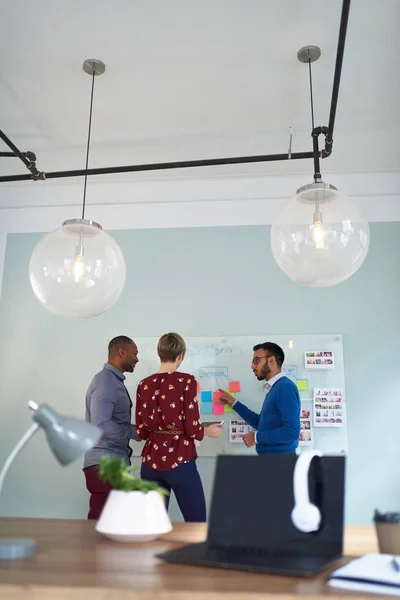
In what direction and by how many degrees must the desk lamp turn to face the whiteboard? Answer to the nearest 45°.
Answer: approximately 45° to its left

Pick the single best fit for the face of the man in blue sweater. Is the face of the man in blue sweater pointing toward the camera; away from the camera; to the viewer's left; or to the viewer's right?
to the viewer's left

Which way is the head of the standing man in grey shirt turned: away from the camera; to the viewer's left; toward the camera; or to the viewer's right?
to the viewer's right

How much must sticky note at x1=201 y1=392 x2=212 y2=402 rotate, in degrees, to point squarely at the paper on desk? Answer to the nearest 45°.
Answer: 0° — it already faces it

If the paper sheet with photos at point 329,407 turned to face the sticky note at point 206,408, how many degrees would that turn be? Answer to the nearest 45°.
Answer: approximately 90° to its right

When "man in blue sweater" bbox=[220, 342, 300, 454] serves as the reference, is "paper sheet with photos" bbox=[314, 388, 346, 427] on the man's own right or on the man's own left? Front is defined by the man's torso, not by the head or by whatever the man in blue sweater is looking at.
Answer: on the man's own right

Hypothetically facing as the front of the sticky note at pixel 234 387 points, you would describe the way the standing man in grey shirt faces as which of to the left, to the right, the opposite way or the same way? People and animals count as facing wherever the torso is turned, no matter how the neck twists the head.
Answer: to the left

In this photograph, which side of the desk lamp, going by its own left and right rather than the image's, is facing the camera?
right

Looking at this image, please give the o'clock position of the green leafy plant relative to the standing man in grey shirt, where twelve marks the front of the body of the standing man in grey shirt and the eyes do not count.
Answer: The green leafy plant is roughly at 3 o'clock from the standing man in grey shirt.

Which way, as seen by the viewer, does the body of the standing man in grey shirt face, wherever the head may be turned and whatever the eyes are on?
to the viewer's right
